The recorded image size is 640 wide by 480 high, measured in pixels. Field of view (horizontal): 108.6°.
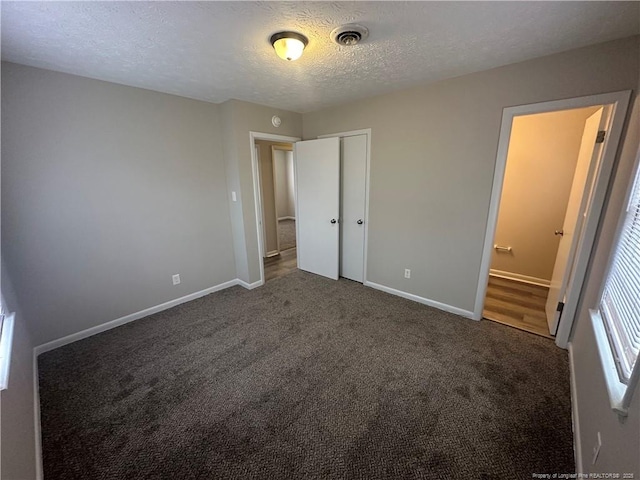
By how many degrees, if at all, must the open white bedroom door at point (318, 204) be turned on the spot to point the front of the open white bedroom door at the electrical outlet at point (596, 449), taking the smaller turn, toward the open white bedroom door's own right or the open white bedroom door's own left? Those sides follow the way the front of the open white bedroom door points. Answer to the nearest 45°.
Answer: approximately 90° to the open white bedroom door's own left

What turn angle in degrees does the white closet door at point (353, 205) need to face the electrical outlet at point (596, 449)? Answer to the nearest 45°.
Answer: approximately 90° to its left

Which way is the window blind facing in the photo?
to the viewer's left

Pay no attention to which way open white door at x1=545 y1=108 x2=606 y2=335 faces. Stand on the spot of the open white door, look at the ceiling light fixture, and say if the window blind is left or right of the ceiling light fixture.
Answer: left

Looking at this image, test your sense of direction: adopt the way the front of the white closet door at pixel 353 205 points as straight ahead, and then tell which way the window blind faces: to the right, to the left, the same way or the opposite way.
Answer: to the right

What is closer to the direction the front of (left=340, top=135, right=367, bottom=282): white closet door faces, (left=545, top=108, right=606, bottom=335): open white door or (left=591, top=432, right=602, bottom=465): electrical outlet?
the electrical outlet

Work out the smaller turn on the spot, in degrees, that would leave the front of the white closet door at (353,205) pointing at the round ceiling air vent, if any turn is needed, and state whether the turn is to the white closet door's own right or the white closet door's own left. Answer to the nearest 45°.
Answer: approximately 45° to the white closet door's own left

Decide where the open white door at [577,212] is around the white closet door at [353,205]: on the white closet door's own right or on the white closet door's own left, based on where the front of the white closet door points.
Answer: on the white closet door's own left

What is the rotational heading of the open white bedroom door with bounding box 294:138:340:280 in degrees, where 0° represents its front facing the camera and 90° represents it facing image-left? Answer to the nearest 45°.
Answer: approximately 45°

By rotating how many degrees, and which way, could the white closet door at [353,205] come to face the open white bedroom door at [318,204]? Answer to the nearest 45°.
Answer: approximately 45° to its right

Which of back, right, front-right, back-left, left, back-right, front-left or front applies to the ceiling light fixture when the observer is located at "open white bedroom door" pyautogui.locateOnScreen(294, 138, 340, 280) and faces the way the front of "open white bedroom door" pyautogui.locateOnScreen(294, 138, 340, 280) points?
front-left

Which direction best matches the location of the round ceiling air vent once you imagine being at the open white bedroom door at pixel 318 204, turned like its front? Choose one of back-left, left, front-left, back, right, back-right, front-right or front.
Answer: front-left

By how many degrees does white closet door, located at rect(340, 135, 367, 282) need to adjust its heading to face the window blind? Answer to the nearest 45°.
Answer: approximately 90° to its left

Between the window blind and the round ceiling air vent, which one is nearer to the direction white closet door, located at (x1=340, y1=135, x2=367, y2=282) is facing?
the round ceiling air vent

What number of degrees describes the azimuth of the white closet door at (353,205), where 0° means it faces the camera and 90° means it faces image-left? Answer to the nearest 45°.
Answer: approximately 45°
